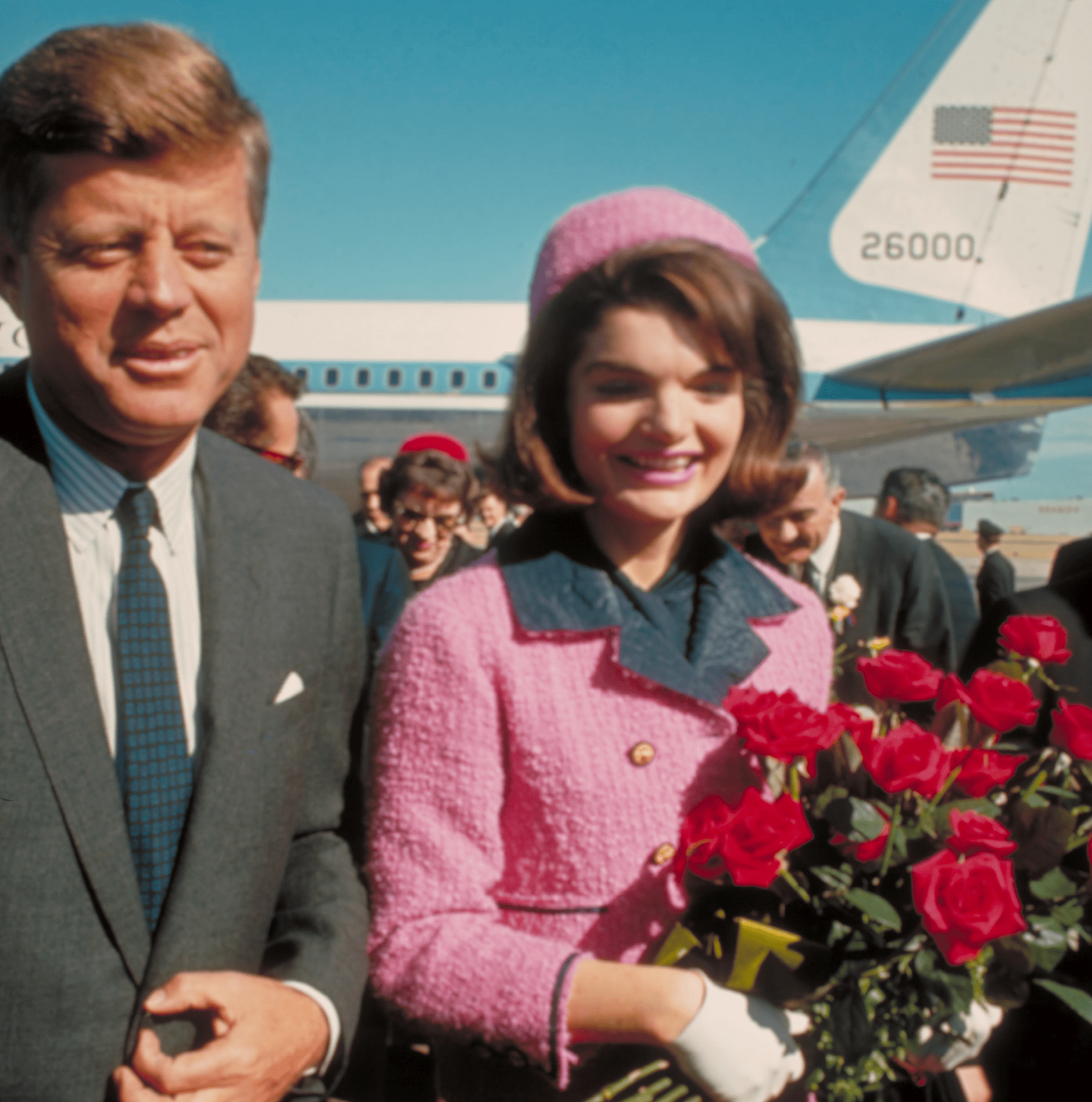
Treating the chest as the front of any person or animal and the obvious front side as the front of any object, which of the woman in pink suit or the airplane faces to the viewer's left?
the airplane

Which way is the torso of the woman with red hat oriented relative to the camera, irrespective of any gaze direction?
toward the camera

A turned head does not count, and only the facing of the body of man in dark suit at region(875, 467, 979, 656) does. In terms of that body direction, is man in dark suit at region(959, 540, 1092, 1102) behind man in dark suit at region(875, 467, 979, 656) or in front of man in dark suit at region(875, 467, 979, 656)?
behind

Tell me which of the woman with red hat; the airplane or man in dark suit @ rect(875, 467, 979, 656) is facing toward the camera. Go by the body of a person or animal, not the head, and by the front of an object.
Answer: the woman with red hat

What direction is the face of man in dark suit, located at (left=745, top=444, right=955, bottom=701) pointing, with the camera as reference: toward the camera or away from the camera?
toward the camera

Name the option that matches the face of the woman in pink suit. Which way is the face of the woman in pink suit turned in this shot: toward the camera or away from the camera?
toward the camera

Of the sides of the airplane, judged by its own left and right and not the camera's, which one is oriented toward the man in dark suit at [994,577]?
left

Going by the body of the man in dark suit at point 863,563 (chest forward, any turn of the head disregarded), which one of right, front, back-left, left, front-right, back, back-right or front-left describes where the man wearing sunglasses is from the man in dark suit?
front

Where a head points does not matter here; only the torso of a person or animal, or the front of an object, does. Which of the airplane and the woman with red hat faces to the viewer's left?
the airplane

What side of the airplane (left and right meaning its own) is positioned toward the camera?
left

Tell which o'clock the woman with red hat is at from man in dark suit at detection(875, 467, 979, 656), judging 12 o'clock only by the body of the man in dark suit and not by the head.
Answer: The woman with red hat is roughly at 9 o'clock from the man in dark suit.

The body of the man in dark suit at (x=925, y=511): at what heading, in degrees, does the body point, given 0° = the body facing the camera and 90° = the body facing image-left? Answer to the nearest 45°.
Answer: approximately 135°

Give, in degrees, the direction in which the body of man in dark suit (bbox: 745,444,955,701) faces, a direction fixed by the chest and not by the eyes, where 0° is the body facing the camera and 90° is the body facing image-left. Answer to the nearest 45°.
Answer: approximately 45°
